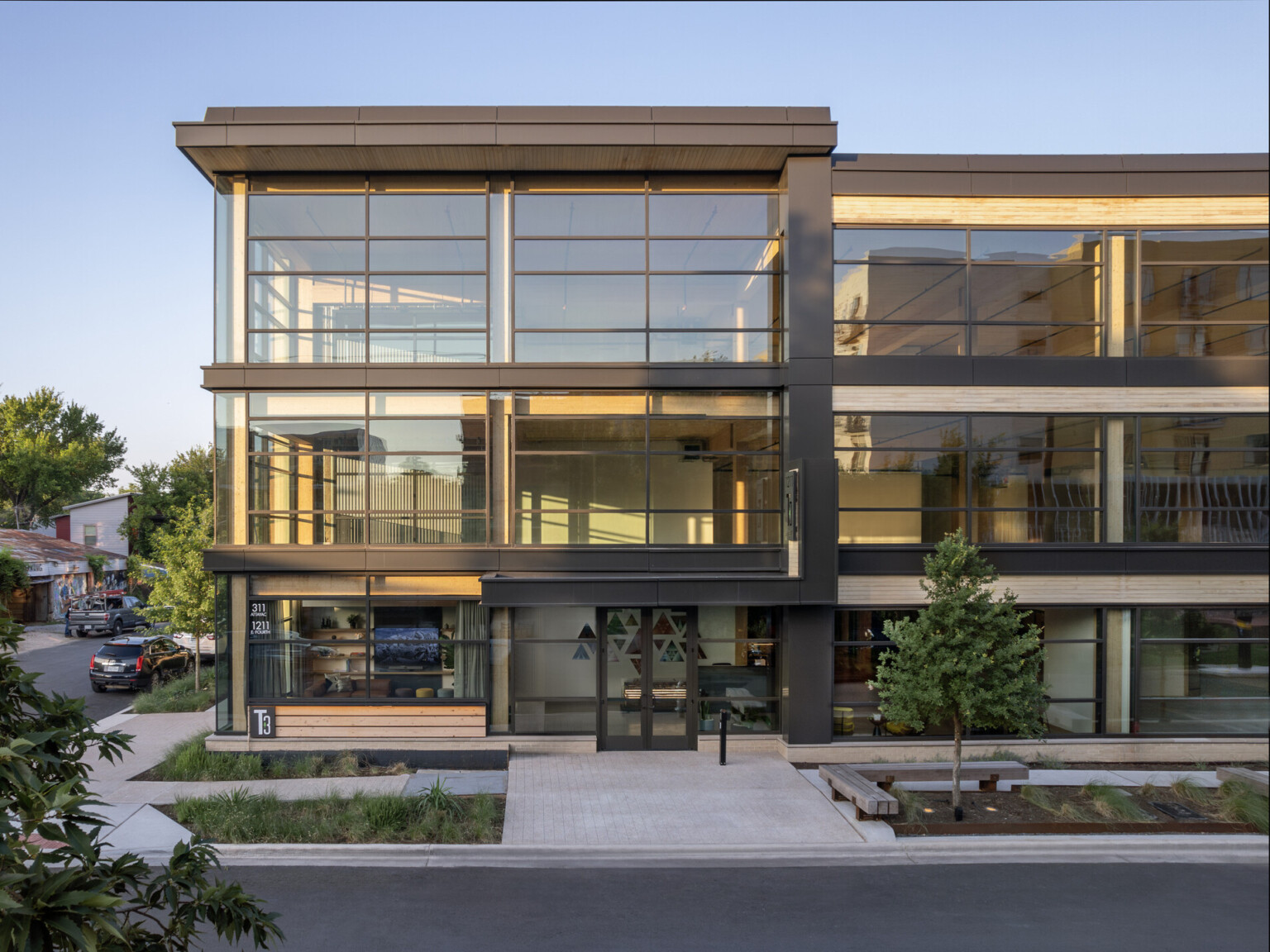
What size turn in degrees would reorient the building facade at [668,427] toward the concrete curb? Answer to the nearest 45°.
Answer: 0° — it already faces it

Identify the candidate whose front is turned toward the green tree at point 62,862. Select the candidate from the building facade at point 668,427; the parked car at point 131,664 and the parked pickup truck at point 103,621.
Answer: the building facade

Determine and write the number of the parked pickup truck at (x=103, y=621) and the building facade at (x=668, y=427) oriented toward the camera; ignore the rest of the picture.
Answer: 1
